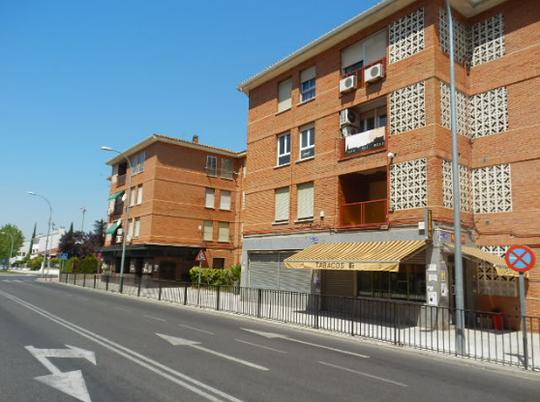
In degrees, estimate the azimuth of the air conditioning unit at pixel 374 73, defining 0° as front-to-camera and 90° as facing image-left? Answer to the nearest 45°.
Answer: approximately 45°

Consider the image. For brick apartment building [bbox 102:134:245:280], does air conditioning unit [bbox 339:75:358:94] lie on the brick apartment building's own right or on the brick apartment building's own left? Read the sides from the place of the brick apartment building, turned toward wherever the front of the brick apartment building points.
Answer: on the brick apartment building's own left

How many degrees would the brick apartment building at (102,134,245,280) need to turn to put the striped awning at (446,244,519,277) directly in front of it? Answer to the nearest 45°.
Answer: approximately 45° to its left

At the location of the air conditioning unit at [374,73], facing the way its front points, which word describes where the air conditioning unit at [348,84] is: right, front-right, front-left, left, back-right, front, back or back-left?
right

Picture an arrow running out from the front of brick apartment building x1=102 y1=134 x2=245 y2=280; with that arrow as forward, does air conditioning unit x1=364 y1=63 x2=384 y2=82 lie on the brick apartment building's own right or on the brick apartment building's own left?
on the brick apartment building's own left

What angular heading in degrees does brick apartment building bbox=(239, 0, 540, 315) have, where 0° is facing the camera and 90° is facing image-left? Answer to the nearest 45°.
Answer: approximately 45°

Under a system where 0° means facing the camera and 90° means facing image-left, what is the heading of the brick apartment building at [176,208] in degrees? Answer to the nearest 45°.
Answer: approximately 45°

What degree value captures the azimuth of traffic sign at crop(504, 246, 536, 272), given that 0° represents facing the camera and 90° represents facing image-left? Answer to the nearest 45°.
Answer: approximately 0°
